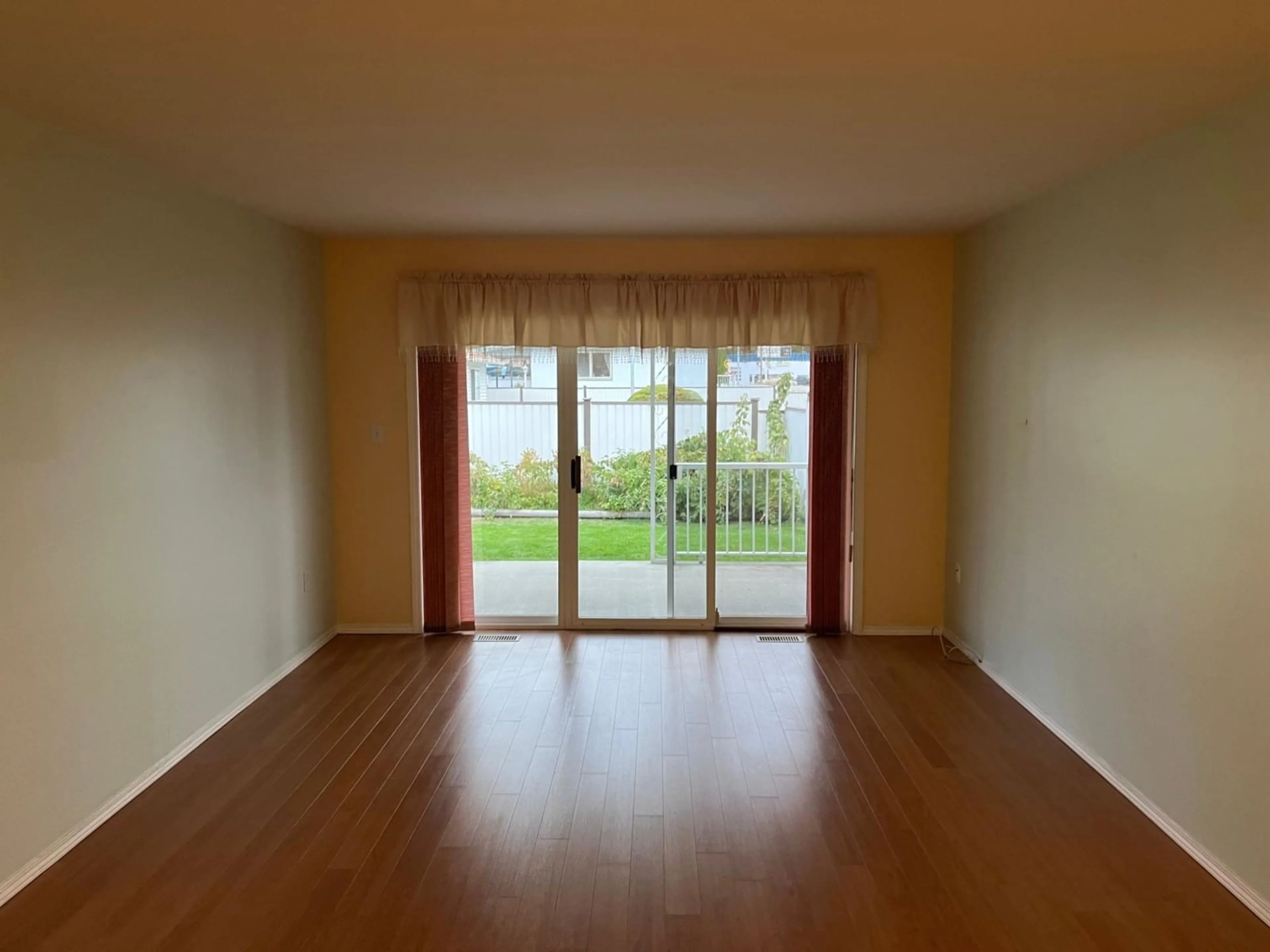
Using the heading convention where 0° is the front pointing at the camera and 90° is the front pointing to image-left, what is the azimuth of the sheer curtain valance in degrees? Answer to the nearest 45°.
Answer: approximately 0°

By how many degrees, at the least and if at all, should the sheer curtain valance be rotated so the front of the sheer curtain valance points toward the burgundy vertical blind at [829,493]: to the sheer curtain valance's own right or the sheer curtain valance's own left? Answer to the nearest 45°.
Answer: approximately 90° to the sheer curtain valance's own left

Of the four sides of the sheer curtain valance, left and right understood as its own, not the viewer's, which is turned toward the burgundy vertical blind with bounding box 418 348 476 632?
right
